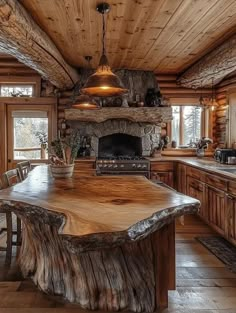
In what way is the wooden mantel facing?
toward the camera

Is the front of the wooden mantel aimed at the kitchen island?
yes

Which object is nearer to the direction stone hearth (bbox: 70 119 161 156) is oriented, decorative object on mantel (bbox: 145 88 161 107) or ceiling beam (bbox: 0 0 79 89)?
the ceiling beam

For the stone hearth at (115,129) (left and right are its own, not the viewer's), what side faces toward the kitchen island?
front

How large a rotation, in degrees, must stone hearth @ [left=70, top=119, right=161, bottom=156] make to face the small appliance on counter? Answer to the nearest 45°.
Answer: approximately 45° to its left

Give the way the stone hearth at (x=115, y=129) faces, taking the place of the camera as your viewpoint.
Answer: facing the viewer

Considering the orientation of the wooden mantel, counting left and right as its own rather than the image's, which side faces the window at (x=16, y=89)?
right

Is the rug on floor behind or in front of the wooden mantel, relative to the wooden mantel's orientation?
in front

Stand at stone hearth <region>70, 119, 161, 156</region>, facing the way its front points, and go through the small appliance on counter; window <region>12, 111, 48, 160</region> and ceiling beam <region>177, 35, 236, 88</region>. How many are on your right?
1

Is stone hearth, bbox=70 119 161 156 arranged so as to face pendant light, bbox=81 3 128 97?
yes

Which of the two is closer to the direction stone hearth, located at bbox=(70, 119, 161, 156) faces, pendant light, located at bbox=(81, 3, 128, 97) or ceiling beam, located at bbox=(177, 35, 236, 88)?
the pendant light

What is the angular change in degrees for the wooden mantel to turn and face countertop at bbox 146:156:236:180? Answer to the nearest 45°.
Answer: approximately 45° to its left

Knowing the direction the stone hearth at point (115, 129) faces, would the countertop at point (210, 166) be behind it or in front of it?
in front

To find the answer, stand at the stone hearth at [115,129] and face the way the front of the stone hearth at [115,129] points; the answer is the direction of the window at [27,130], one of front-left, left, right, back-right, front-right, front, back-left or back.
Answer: right

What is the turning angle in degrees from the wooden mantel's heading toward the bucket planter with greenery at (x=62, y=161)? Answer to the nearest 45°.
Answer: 0° — it already faces it

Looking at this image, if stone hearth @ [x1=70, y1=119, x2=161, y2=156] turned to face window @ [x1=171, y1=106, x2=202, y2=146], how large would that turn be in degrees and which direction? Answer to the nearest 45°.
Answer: approximately 90° to its left
